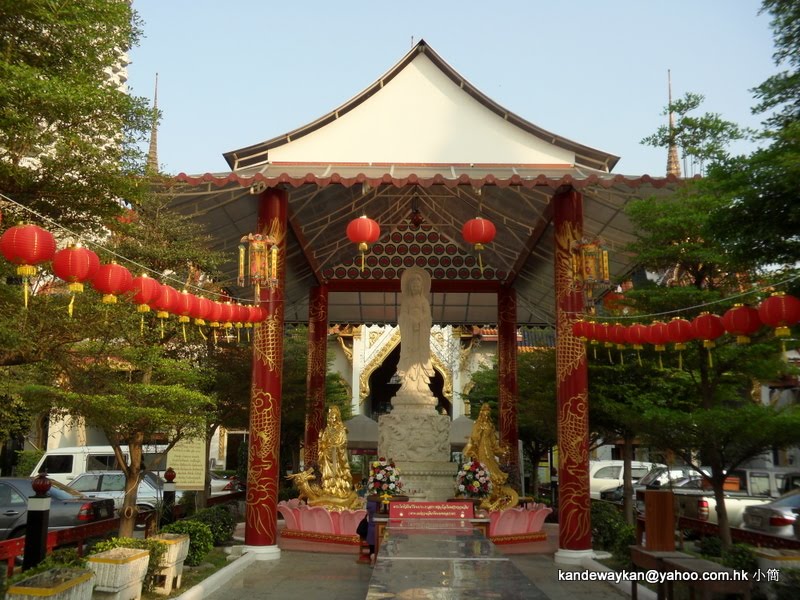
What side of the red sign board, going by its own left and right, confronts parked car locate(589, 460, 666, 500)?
back

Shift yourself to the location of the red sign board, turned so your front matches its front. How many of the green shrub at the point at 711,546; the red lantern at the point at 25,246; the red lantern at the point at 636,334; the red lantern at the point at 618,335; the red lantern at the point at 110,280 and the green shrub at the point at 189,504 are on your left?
3

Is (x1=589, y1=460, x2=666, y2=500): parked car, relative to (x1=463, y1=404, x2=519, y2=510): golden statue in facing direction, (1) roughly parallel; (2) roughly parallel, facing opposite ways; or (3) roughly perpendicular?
roughly perpendicular

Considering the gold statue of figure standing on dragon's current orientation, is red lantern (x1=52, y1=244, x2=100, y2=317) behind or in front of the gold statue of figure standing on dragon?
in front

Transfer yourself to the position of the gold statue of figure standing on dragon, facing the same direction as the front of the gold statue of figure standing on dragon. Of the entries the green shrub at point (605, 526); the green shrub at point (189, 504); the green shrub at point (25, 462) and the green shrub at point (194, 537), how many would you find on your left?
1

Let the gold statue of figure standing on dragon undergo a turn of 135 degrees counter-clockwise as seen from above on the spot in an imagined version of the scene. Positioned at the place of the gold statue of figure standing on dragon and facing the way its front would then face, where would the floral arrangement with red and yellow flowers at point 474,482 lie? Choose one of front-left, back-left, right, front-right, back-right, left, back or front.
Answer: front-right
